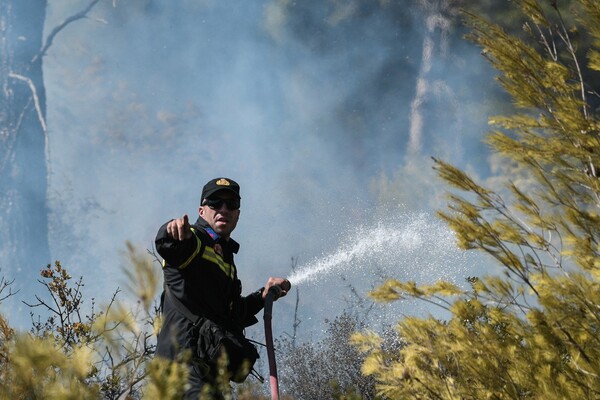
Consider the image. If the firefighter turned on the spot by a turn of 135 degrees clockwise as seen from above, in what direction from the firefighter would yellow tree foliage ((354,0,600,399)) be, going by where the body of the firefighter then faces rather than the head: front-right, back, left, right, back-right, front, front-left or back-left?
back
